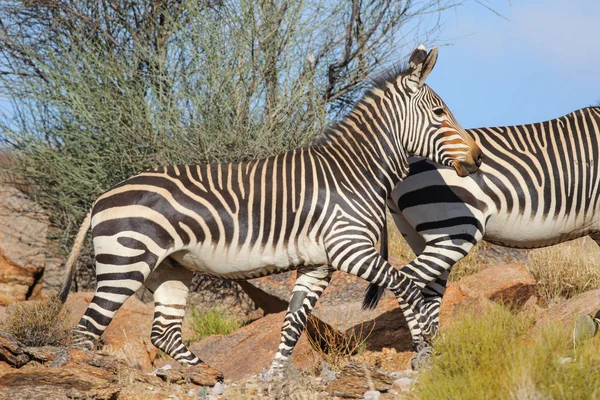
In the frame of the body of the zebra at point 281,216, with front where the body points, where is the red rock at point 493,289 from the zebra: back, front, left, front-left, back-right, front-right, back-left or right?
front-left

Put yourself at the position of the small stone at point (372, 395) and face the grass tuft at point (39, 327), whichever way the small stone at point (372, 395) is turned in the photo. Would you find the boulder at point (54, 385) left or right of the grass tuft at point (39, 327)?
left

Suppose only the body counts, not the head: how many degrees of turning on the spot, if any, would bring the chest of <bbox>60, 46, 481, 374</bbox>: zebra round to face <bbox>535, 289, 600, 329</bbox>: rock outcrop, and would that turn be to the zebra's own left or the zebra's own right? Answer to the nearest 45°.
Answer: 0° — it already faces it

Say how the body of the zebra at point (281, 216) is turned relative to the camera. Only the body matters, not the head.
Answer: to the viewer's right
